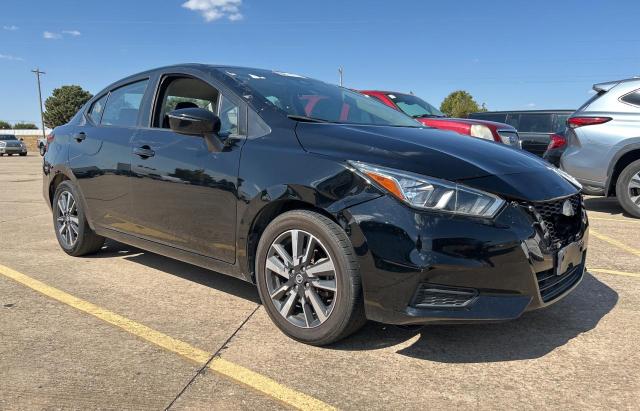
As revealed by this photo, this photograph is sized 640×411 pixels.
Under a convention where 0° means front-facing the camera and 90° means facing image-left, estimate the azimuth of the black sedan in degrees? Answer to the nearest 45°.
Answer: approximately 315°

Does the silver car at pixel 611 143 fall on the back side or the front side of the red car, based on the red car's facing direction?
on the front side

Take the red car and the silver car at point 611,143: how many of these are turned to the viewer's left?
0

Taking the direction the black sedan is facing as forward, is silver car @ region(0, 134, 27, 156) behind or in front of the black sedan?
behind

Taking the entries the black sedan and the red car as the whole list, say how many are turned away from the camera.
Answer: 0

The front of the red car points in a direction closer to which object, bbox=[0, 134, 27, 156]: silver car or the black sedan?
the black sedan

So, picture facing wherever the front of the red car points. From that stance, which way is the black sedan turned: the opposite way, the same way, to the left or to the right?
the same way

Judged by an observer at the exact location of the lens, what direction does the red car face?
facing the viewer and to the right of the viewer

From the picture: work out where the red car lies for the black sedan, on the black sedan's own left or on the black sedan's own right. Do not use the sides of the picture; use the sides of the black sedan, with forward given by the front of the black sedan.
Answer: on the black sedan's own left

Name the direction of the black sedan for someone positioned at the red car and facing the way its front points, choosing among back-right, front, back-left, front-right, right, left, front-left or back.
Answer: front-right
